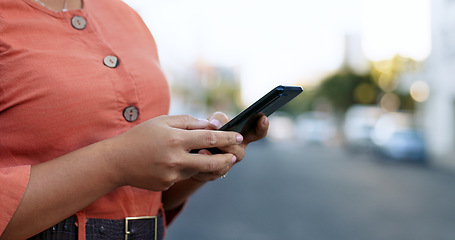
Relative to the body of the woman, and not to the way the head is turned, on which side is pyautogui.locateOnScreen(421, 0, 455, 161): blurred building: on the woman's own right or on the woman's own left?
on the woman's own left

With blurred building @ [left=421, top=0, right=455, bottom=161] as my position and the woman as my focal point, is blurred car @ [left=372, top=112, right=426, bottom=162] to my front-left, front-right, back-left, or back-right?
front-right

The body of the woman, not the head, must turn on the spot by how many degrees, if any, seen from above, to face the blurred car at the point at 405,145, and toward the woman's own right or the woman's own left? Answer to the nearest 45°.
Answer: approximately 90° to the woman's own left
